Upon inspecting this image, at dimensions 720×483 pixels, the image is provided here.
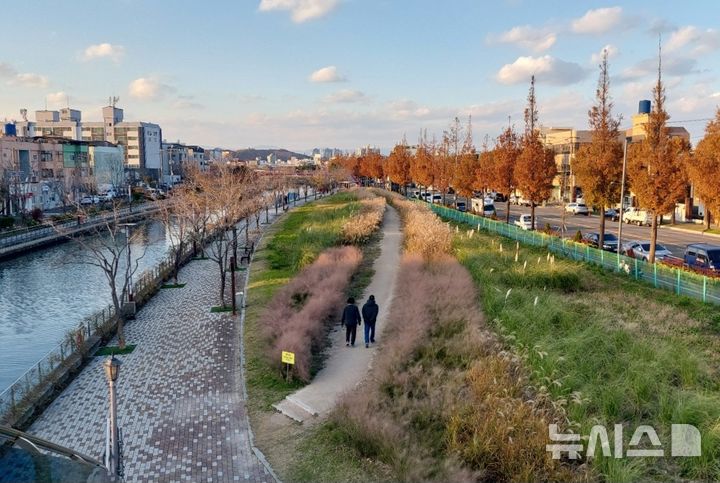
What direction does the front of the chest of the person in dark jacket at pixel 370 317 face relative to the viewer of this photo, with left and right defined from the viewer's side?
facing away from the viewer

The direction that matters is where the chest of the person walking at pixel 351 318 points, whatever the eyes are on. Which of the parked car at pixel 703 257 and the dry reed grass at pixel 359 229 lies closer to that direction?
the dry reed grass

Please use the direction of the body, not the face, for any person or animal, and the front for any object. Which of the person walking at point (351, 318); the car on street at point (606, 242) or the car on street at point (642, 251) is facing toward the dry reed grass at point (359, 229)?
the person walking

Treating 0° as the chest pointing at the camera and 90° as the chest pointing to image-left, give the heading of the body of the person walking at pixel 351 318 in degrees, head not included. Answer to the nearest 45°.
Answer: approximately 180°

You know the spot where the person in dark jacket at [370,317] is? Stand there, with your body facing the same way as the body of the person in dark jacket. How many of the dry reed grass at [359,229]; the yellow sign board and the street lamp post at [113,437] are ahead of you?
1

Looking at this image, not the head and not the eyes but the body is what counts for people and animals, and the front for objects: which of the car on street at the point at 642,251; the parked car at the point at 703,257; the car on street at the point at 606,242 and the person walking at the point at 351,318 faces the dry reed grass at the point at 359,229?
the person walking

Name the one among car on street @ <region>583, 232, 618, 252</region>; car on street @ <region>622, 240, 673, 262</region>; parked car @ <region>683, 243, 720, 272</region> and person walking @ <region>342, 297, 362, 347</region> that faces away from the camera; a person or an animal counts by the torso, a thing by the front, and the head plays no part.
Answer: the person walking
